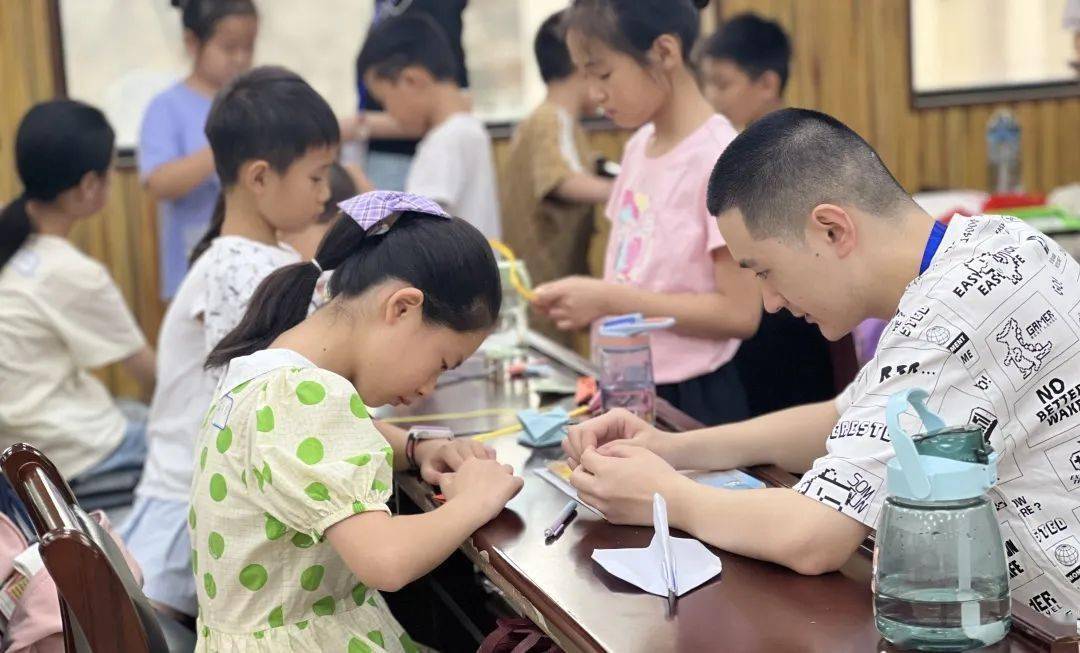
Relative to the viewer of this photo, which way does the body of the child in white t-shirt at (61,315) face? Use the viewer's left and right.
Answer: facing away from the viewer and to the right of the viewer

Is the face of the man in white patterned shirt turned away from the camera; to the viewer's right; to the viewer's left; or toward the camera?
to the viewer's left

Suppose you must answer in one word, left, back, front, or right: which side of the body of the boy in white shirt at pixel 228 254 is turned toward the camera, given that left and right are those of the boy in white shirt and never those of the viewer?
right

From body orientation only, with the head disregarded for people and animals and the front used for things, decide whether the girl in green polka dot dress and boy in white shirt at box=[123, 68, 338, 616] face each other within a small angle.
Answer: no

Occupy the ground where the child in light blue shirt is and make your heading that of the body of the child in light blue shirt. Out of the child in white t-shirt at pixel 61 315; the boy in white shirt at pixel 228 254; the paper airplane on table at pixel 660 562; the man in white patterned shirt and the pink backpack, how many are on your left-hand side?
0

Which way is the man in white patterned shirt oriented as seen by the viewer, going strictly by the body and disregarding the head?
to the viewer's left

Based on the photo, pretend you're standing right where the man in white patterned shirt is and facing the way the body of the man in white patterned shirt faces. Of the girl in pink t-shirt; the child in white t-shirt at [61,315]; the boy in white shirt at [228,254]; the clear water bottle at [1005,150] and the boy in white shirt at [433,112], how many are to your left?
0

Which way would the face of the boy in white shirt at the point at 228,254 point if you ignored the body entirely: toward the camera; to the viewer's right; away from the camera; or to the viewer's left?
to the viewer's right

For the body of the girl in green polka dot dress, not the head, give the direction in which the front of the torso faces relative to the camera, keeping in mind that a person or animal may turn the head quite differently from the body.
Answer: to the viewer's right

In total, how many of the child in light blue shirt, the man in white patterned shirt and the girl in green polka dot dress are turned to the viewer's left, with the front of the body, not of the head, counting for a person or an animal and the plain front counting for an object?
1

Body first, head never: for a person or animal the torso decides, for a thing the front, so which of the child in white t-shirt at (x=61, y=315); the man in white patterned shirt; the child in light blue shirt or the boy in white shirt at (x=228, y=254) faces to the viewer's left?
the man in white patterned shirt

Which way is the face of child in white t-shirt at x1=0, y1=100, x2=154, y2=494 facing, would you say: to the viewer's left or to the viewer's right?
to the viewer's right

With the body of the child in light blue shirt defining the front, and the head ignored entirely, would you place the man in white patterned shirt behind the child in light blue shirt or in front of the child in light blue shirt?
in front

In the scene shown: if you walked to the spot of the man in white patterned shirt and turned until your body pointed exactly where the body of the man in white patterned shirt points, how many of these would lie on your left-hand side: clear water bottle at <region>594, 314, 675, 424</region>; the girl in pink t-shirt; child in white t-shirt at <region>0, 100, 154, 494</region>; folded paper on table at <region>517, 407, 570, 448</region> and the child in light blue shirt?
0
